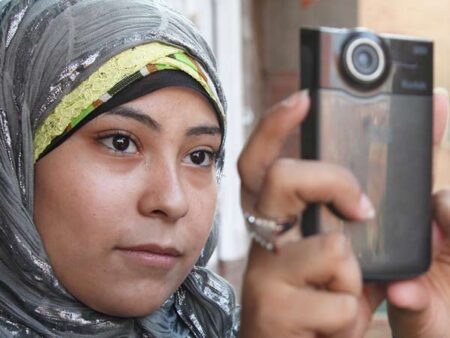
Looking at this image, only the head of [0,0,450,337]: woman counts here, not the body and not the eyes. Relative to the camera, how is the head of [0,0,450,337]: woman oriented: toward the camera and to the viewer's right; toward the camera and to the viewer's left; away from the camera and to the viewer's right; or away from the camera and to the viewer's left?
toward the camera and to the viewer's right

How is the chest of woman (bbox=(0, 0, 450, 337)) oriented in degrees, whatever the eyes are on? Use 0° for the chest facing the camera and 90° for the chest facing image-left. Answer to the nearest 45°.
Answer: approximately 315°
